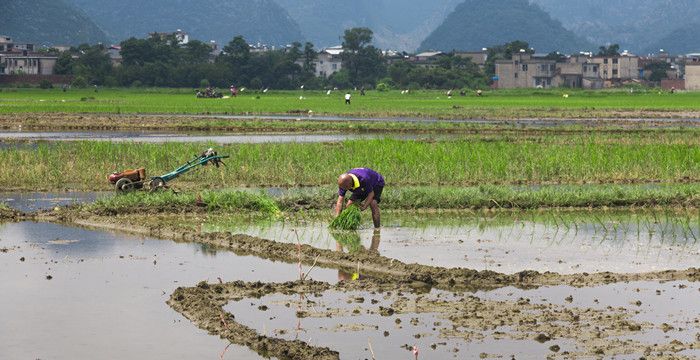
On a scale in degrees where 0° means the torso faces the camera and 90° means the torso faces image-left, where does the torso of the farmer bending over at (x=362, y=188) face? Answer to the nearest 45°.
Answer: approximately 45°
